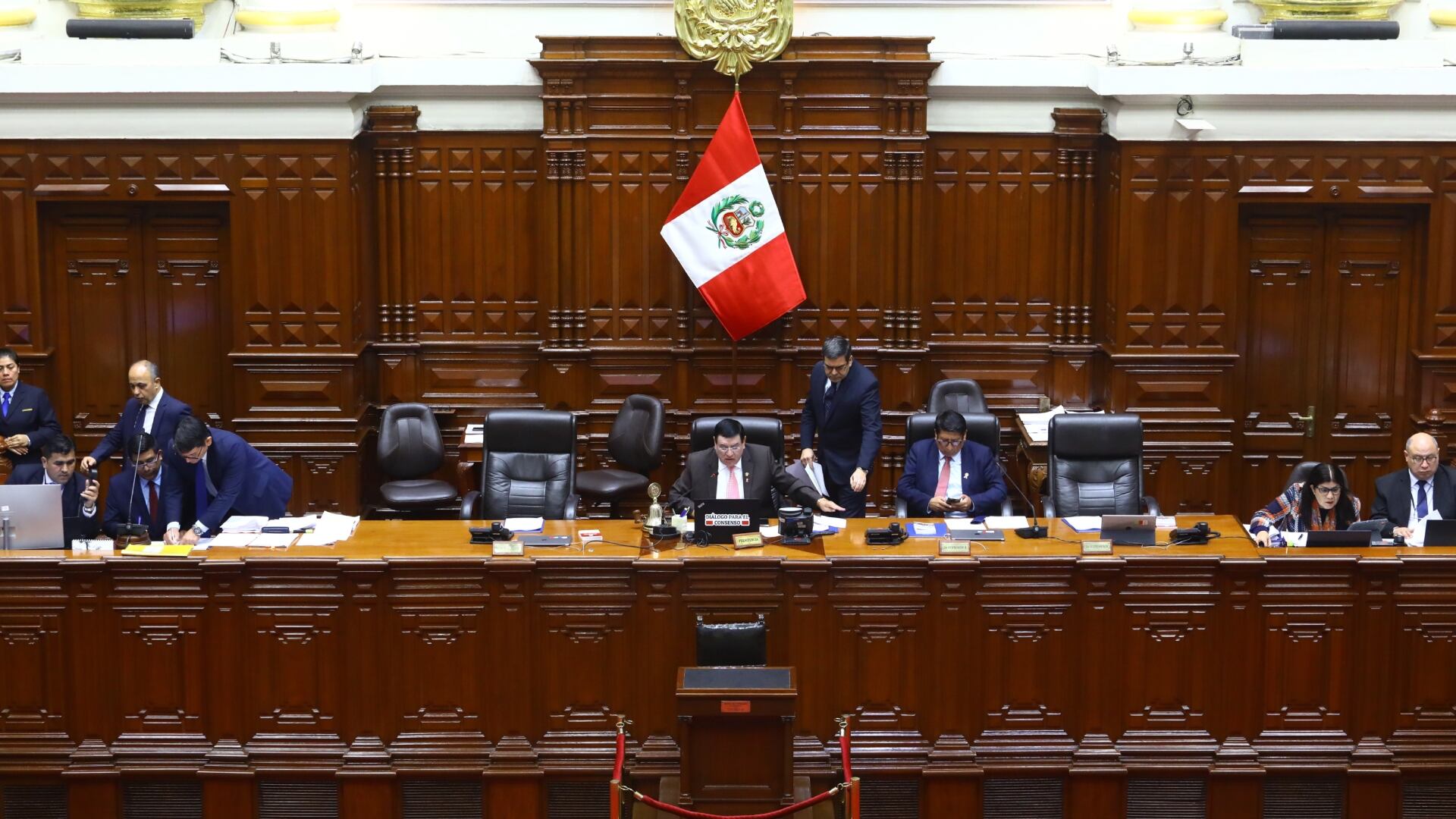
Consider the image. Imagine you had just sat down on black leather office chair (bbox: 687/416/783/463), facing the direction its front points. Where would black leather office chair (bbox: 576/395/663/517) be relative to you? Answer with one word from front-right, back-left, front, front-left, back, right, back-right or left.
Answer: back-right

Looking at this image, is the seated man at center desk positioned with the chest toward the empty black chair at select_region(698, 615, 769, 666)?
yes

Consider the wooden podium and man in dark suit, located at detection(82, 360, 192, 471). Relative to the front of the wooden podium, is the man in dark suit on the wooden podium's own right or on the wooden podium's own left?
on the wooden podium's own right

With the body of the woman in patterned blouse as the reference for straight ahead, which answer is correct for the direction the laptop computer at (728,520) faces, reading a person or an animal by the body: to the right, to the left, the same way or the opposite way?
the opposite way

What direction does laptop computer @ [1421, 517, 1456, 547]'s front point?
away from the camera

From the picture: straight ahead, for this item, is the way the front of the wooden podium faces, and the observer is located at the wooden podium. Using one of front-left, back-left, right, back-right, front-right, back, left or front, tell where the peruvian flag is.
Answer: back

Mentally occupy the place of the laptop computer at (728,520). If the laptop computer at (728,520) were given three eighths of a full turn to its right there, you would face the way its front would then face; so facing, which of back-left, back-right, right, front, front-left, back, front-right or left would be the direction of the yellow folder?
back-right

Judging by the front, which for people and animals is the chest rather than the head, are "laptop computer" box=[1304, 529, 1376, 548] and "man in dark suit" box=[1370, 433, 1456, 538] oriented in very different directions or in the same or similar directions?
very different directions
